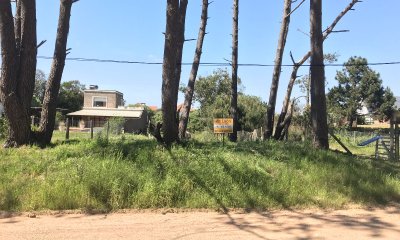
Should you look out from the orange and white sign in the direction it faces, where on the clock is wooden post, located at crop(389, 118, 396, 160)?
The wooden post is roughly at 8 o'clock from the orange and white sign.

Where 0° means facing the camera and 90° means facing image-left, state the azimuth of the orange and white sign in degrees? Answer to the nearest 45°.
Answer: approximately 0°
